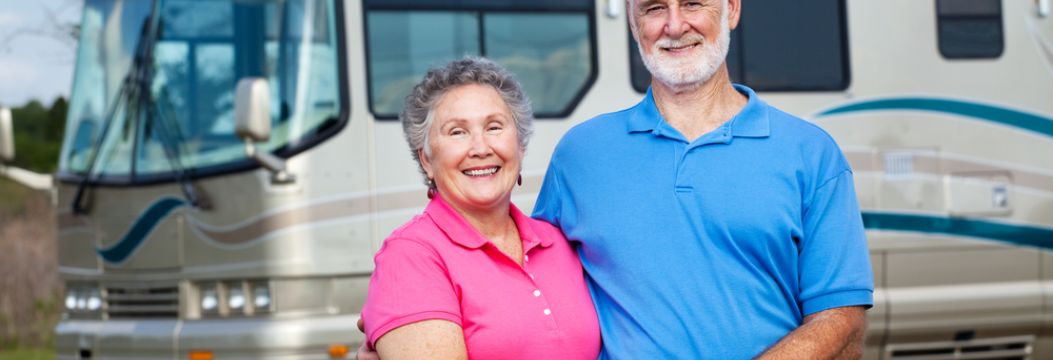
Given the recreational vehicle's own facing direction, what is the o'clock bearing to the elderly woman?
The elderly woman is roughly at 10 o'clock from the recreational vehicle.

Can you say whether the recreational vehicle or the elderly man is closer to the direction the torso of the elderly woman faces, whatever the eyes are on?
the elderly man

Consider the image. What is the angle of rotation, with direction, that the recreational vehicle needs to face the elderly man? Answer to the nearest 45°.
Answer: approximately 45° to its left

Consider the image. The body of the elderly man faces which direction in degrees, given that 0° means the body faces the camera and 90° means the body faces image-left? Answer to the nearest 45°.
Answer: approximately 0°

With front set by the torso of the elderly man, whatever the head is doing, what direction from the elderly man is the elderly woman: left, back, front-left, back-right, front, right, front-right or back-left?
right

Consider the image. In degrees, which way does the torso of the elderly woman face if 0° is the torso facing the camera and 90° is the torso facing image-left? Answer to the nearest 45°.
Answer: approximately 315°

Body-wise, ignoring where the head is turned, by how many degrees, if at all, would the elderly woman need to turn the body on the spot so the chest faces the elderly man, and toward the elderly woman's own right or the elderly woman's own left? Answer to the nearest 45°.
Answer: approximately 45° to the elderly woman's own left

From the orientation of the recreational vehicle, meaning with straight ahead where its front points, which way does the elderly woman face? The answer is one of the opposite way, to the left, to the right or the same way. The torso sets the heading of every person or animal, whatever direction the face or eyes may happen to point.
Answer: to the left

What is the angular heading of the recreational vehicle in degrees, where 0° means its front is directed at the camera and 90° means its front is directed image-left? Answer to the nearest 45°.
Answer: approximately 45°
